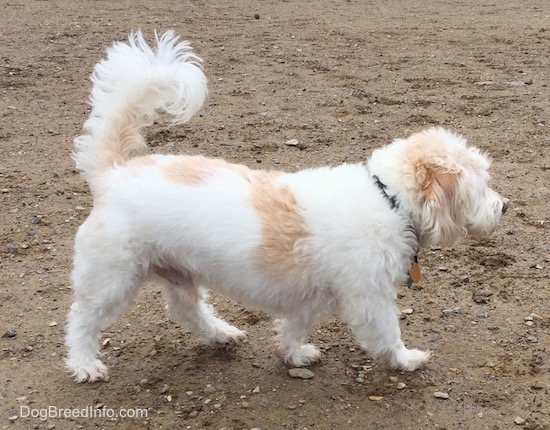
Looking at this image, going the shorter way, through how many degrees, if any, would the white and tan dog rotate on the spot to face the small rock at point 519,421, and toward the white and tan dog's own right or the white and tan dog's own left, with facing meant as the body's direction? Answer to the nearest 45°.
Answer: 0° — it already faces it

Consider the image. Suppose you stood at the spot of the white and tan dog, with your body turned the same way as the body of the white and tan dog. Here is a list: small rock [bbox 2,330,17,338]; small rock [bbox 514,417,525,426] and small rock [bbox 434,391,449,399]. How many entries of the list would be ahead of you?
2

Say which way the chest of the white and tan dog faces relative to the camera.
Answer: to the viewer's right

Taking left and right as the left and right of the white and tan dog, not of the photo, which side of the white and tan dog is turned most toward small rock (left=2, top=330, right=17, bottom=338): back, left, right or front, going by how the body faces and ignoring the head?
back

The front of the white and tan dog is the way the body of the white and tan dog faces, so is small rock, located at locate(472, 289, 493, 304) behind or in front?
in front

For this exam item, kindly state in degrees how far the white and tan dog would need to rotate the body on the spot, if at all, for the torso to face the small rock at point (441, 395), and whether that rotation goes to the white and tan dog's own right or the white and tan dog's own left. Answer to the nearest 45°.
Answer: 0° — it already faces it
